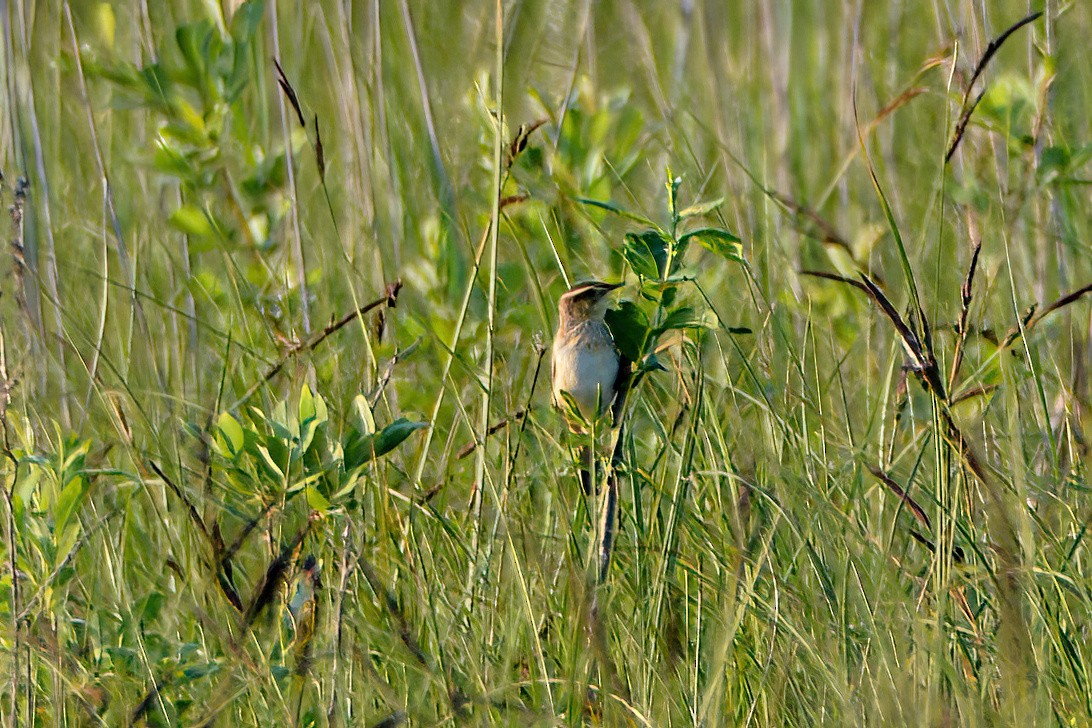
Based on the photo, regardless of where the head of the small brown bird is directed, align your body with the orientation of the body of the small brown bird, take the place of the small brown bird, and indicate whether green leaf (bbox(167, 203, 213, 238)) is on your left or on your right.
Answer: on your right

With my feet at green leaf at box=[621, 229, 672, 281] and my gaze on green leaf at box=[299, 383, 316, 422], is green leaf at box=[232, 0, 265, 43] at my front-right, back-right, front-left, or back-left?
front-right

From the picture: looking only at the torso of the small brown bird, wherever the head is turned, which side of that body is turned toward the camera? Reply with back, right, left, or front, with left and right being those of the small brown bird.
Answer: front
